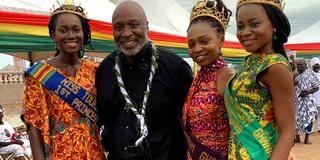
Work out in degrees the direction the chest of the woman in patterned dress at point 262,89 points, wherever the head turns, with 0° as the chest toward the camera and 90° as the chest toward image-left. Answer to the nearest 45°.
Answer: approximately 45°

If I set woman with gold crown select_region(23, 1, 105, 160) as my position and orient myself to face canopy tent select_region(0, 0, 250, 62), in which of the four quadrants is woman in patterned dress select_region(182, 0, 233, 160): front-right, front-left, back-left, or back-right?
back-right

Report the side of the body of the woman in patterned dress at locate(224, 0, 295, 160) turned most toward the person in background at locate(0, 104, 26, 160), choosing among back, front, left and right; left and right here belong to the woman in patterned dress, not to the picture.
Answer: right

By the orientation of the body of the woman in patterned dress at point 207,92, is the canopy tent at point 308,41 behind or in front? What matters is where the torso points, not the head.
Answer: behind

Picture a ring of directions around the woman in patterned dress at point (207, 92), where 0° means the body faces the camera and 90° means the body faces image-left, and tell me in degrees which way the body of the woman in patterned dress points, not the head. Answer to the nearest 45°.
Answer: approximately 45°

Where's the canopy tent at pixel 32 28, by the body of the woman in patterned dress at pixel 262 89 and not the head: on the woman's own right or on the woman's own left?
on the woman's own right
